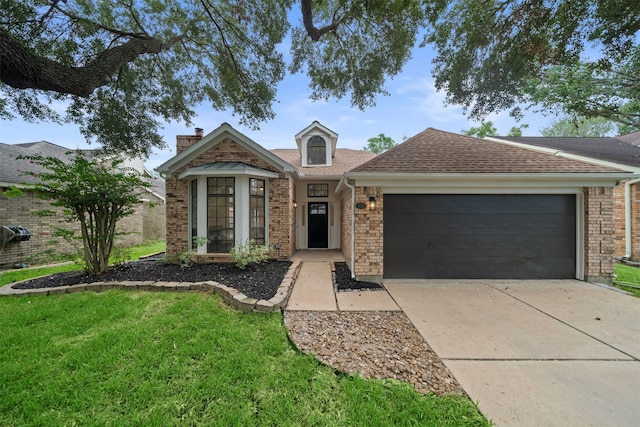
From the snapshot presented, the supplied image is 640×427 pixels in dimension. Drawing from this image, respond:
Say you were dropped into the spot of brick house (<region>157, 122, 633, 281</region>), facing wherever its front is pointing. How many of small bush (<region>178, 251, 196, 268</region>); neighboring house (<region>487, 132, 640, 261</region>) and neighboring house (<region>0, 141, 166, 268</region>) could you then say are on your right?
2

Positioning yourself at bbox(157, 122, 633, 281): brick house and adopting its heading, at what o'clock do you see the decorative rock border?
The decorative rock border is roughly at 2 o'clock from the brick house.

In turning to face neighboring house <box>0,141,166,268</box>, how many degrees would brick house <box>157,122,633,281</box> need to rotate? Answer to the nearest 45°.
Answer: approximately 90° to its right

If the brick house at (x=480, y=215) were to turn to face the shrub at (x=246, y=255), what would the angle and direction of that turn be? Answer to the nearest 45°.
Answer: approximately 90° to its right

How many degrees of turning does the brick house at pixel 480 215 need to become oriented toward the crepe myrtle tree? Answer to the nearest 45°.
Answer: approximately 90° to its right

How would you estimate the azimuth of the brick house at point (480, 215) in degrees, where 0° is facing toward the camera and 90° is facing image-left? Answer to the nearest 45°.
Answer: approximately 0°

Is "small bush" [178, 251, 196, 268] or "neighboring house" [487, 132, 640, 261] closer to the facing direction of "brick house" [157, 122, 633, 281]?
the small bush

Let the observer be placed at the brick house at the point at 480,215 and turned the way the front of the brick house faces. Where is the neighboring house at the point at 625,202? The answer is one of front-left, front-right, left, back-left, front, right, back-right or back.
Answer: back-left

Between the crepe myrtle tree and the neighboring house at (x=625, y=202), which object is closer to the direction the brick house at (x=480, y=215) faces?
the crepe myrtle tree
